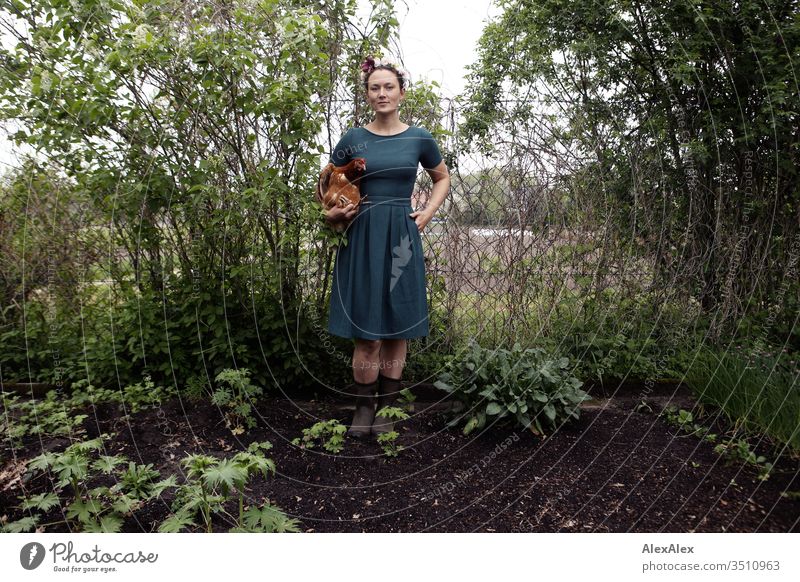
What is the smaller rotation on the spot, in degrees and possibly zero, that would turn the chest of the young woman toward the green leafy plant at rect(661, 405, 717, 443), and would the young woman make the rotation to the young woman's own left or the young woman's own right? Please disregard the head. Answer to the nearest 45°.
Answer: approximately 90° to the young woman's own left

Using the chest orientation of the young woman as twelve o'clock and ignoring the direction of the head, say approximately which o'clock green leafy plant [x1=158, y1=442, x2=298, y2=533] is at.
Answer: The green leafy plant is roughly at 1 o'clock from the young woman.

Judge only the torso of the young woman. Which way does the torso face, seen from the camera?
toward the camera

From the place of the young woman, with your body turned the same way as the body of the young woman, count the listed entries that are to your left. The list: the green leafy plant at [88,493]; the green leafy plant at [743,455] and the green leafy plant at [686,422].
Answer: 2

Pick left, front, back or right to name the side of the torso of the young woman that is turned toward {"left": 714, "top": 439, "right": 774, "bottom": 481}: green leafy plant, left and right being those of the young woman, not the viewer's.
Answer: left
